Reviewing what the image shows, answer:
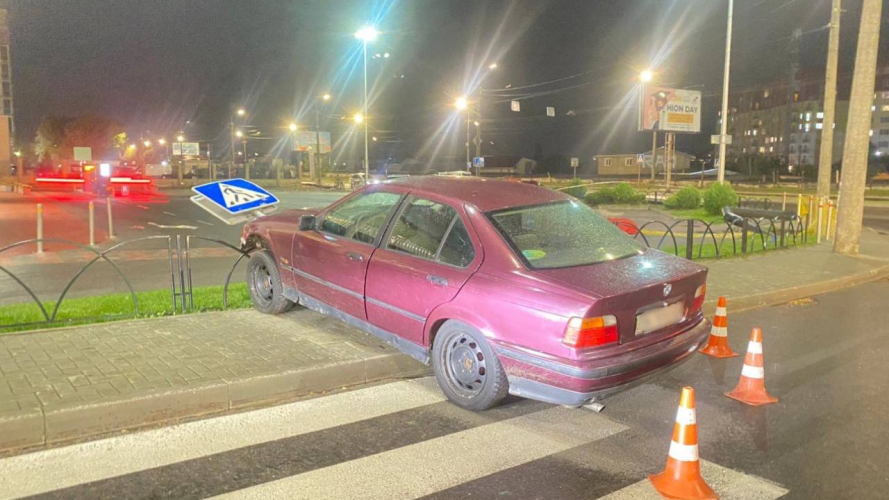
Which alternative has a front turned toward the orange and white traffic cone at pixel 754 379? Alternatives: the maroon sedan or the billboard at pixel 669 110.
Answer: the billboard

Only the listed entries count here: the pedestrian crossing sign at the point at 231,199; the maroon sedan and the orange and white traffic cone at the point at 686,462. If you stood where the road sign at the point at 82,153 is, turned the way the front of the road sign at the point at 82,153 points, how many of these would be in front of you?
3

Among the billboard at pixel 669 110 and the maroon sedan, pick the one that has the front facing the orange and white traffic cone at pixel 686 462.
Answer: the billboard

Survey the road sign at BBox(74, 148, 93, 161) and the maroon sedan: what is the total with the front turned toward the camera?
1

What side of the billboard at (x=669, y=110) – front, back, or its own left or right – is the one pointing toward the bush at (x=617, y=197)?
front

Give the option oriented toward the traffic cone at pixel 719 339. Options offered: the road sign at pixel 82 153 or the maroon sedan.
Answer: the road sign

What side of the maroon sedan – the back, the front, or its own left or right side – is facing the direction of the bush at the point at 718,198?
right

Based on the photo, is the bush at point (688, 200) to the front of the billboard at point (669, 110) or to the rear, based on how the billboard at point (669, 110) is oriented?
to the front

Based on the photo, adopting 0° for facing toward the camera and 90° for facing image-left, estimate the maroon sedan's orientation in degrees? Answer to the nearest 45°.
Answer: approximately 135°

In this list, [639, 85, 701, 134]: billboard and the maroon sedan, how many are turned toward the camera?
1

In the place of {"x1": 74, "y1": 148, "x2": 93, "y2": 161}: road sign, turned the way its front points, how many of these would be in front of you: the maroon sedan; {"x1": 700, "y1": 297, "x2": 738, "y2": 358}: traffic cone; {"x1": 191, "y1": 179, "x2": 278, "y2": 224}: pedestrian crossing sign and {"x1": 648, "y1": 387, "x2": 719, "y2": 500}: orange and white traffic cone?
4

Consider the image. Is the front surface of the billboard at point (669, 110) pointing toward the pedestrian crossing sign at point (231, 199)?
yes

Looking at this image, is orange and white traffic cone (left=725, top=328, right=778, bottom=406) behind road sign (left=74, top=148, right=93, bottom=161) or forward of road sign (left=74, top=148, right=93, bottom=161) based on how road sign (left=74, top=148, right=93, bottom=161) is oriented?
forward

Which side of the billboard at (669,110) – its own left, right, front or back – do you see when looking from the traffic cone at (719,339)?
front

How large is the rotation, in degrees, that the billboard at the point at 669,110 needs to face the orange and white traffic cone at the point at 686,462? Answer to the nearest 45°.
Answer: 0° — it already faces it
